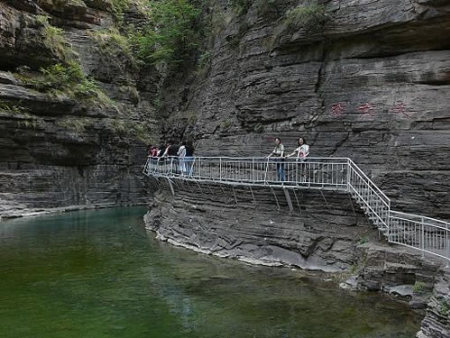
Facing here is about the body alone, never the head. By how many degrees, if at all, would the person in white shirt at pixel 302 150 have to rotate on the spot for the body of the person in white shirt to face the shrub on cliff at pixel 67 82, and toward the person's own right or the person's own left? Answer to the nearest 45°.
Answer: approximately 90° to the person's own right

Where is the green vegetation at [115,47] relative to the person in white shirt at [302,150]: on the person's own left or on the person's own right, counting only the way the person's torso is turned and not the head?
on the person's own right

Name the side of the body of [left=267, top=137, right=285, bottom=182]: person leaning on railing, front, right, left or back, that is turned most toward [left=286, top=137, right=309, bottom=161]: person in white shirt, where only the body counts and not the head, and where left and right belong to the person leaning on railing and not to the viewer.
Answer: left

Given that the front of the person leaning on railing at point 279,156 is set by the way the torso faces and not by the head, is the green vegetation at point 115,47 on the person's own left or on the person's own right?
on the person's own right

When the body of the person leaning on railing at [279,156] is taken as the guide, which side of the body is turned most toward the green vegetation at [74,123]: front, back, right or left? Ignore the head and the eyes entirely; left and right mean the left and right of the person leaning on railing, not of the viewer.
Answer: right

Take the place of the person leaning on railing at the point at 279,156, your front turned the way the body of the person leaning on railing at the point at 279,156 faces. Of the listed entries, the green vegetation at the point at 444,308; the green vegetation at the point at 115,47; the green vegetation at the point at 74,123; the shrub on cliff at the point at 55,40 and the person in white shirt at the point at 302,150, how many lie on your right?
3

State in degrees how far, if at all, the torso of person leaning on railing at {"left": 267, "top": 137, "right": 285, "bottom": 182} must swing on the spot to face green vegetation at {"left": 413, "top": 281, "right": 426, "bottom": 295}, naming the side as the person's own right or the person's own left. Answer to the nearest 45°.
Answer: approximately 90° to the person's own left

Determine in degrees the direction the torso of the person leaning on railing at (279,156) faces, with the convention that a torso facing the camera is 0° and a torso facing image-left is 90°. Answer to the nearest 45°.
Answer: approximately 45°

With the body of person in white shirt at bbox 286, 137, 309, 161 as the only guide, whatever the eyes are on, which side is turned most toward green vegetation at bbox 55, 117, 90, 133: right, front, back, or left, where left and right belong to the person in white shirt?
right
